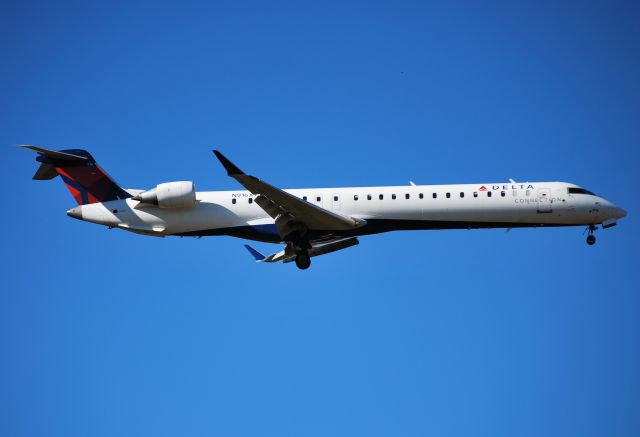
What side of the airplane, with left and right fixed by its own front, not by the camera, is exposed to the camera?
right
